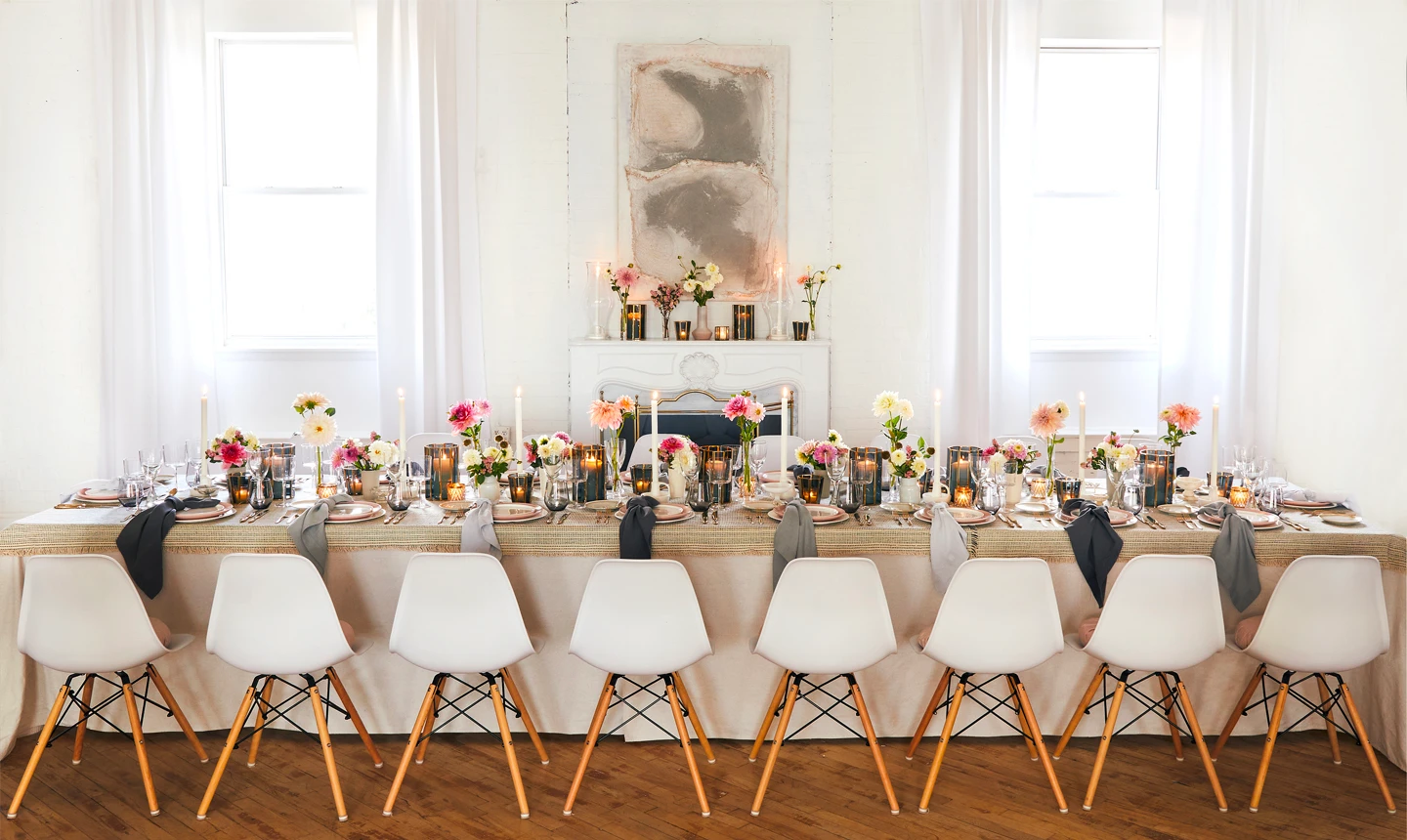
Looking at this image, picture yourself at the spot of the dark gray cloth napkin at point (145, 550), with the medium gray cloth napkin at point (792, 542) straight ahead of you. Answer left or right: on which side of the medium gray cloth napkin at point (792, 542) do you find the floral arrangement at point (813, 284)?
left

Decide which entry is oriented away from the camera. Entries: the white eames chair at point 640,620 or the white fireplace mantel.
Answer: the white eames chair

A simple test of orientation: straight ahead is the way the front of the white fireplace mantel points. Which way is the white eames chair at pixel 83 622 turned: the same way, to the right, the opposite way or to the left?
the opposite way

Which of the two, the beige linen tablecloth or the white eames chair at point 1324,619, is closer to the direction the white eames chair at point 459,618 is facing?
the beige linen tablecloth

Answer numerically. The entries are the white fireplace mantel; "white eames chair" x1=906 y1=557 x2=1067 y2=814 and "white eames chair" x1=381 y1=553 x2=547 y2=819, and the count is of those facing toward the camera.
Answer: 1

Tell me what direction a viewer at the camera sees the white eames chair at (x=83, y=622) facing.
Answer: facing away from the viewer and to the right of the viewer

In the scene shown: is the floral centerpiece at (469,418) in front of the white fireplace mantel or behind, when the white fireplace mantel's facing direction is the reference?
in front

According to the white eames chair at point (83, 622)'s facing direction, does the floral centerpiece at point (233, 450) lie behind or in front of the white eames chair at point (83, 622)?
in front

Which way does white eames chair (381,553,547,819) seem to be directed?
away from the camera

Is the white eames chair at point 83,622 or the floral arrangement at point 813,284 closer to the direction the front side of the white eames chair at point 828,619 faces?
the floral arrangement

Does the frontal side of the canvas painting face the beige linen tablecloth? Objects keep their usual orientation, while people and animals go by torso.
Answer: yes

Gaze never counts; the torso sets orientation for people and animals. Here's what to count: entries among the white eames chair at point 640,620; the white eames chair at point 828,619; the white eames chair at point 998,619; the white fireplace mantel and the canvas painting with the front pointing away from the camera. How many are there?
3

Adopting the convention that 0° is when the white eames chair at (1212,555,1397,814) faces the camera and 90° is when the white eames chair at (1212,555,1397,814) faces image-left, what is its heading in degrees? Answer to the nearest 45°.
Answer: approximately 135°

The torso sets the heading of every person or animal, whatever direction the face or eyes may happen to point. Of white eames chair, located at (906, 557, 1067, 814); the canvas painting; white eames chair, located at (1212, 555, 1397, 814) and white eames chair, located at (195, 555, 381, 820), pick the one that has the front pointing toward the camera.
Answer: the canvas painting

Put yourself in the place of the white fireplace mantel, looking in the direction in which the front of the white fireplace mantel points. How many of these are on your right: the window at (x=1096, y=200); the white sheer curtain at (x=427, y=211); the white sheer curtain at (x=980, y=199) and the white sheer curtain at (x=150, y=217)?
2

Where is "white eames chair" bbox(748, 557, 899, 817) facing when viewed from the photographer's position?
facing away from the viewer

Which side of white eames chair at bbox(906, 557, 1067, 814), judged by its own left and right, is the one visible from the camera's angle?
back

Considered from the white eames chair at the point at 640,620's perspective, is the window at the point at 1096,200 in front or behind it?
in front
